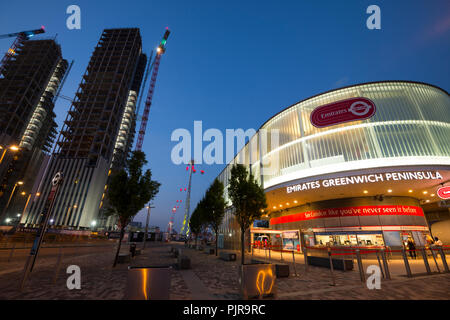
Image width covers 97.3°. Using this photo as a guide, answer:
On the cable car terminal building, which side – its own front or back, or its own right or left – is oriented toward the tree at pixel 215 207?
right

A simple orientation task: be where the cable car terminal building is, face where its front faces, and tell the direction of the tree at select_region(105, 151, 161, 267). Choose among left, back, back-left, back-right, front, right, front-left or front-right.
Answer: front-right

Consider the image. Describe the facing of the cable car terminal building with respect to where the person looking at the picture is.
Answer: facing the viewer

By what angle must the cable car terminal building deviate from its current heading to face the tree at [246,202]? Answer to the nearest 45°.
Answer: approximately 45° to its right
